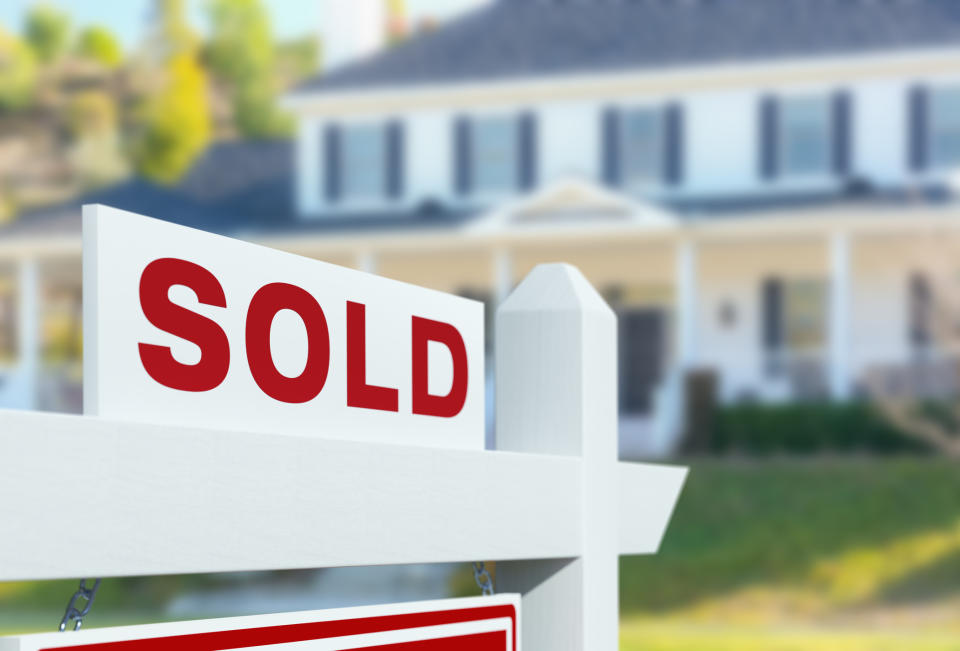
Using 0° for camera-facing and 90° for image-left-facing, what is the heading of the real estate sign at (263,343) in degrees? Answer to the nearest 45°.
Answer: approximately 315°

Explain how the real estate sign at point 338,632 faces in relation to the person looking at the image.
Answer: facing the viewer and to the right of the viewer

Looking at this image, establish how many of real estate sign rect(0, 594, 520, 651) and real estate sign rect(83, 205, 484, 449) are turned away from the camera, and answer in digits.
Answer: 0
